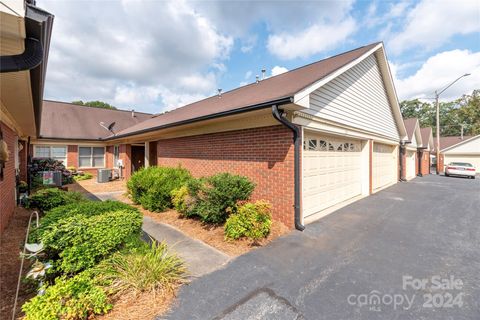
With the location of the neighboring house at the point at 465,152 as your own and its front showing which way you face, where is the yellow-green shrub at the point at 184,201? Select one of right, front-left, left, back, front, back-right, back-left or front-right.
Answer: front

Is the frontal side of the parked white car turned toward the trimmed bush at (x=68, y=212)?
no

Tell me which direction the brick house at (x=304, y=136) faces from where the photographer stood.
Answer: facing the viewer and to the right of the viewer

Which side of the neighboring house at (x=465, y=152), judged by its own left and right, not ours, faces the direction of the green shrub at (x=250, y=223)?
front

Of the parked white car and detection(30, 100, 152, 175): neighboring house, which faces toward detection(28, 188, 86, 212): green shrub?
the neighboring house

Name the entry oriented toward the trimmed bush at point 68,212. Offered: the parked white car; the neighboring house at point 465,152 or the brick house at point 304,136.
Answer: the neighboring house

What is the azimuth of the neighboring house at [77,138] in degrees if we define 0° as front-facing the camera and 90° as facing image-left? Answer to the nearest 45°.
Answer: approximately 0°

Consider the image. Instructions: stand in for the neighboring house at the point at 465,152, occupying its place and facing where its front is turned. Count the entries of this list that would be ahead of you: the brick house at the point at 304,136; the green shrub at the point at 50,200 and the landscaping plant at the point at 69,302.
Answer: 3

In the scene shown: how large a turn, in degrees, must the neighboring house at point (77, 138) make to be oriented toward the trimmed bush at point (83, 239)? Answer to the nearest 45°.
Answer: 0° — it already faces it

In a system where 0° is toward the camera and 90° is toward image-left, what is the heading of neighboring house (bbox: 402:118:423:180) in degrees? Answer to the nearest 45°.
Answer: approximately 315°

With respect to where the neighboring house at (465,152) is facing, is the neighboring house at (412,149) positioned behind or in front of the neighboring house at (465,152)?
in front

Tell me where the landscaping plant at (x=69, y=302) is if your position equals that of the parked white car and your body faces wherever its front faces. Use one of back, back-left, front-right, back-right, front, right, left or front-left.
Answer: back
